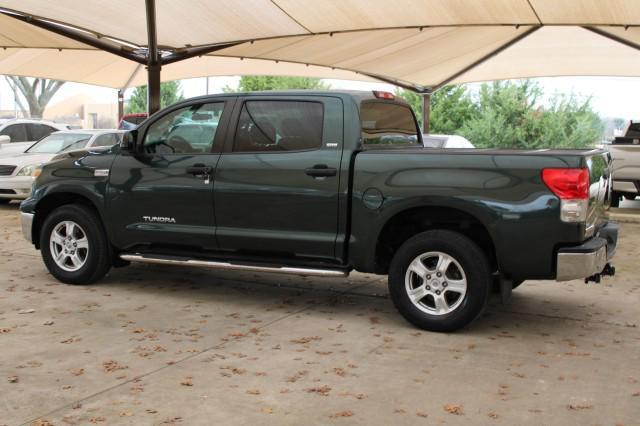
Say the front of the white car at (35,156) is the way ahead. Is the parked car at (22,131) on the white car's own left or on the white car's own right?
on the white car's own right

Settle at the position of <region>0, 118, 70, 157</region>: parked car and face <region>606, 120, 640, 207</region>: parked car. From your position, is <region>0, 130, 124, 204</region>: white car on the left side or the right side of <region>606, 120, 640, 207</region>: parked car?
right

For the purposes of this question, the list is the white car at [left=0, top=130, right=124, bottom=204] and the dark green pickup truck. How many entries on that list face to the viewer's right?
0

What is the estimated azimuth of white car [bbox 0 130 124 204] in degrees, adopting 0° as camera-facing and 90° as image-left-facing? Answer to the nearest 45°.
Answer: approximately 45°

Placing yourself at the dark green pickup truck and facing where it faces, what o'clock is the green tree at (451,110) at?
The green tree is roughly at 2 o'clock from the dark green pickup truck.

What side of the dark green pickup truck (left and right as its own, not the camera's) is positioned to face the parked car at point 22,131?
front

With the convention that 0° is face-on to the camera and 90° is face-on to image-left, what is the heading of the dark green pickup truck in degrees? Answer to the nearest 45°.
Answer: approximately 135°

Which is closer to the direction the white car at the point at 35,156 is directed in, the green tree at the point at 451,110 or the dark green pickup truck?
the dark green pickup truck

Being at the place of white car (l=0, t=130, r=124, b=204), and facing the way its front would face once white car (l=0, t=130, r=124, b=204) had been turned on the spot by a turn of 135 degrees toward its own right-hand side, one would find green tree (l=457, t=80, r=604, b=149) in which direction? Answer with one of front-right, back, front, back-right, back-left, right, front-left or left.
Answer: front-right

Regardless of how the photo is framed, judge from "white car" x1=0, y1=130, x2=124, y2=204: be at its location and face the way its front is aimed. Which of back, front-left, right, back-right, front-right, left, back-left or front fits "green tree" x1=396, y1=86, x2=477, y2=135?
back

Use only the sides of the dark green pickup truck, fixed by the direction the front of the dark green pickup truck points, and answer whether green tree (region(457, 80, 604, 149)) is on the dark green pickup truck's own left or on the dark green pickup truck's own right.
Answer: on the dark green pickup truck's own right

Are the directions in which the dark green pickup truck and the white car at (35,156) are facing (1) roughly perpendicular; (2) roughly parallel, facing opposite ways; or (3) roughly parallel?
roughly perpendicular
